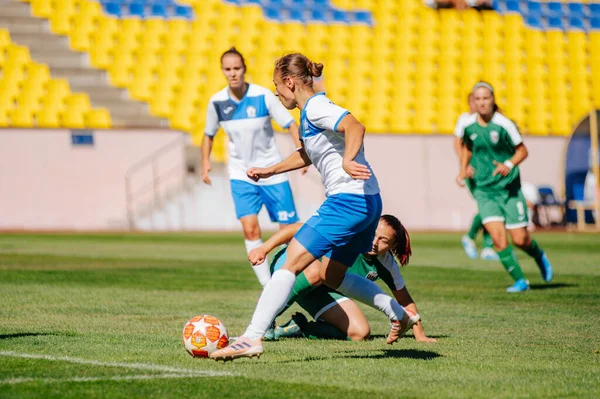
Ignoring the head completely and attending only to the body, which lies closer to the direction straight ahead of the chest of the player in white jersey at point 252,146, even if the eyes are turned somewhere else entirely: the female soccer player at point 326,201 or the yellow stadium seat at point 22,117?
the female soccer player

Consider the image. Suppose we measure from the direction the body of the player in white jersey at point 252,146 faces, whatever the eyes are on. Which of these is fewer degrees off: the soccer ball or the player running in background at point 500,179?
the soccer ball

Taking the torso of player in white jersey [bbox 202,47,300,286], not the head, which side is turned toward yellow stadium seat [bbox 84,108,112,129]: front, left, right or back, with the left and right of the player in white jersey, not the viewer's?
back

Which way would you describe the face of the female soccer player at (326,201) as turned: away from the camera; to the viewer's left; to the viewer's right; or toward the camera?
to the viewer's left

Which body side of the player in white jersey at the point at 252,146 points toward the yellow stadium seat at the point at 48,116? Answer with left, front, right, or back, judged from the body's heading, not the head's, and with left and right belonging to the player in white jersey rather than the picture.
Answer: back

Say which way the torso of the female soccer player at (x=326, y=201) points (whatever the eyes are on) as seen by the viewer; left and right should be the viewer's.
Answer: facing to the left of the viewer

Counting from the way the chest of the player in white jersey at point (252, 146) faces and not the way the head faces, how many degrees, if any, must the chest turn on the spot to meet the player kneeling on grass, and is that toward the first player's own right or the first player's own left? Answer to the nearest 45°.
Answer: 0° — they already face them

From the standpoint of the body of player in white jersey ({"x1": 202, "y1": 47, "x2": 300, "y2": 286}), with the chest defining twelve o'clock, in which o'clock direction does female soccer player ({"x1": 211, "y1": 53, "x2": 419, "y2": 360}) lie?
The female soccer player is roughly at 12 o'clock from the player in white jersey.

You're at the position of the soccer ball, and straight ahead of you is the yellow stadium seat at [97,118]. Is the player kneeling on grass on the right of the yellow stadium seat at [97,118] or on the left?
right

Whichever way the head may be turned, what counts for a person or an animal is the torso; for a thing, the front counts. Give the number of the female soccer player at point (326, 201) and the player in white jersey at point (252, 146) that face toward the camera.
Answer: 1

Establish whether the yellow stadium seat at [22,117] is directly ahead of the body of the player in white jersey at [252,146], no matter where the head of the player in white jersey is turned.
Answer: no

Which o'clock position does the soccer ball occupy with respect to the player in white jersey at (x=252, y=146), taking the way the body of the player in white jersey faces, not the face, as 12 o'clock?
The soccer ball is roughly at 12 o'clock from the player in white jersey.

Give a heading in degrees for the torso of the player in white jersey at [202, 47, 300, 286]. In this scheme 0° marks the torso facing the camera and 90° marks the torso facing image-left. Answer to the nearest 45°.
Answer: approximately 0°
